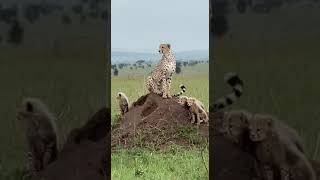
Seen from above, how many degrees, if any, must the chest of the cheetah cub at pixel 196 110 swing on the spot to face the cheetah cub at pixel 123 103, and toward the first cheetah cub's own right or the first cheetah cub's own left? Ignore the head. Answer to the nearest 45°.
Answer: approximately 45° to the first cheetah cub's own right
